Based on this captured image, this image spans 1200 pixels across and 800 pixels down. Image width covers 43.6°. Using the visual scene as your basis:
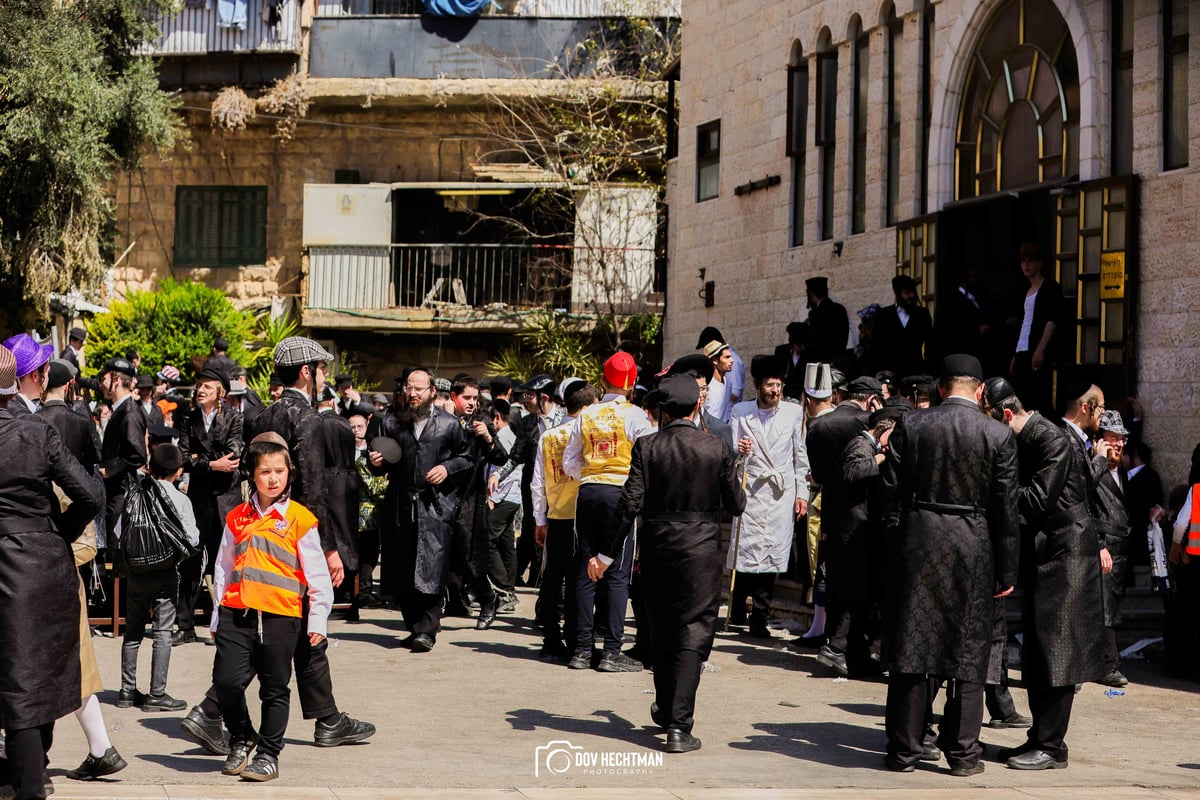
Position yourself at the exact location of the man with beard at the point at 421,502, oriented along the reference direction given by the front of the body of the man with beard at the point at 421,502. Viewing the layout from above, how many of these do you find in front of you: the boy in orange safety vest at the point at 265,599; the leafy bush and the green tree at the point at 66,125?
1

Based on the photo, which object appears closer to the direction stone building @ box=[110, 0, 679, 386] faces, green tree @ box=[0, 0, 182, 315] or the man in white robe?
the man in white robe

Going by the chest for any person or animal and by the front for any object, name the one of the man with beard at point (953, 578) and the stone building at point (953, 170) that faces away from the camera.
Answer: the man with beard

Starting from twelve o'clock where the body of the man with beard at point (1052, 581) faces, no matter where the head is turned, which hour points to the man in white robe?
The man in white robe is roughly at 2 o'clock from the man with beard.

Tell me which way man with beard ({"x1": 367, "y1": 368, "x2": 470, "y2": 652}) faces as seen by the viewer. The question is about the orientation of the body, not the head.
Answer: toward the camera

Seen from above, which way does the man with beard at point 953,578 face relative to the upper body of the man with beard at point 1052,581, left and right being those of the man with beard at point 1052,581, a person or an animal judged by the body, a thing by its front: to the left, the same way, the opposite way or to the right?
to the right

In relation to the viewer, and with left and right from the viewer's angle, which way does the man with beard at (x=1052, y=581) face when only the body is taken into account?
facing to the left of the viewer

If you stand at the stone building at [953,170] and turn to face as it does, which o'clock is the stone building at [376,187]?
the stone building at [376,187] is roughly at 3 o'clock from the stone building at [953,170].

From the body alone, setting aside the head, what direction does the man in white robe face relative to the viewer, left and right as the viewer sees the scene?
facing the viewer

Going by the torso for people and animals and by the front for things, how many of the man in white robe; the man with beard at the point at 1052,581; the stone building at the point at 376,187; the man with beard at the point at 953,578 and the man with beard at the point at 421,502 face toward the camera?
3

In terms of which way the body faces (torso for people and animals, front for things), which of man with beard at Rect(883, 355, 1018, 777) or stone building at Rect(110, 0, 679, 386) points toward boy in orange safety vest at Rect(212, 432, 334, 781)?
the stone building

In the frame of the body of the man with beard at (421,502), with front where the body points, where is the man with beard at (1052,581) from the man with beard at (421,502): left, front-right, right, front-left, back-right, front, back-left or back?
front-left

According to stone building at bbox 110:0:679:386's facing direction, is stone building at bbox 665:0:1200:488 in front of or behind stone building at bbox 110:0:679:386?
in front

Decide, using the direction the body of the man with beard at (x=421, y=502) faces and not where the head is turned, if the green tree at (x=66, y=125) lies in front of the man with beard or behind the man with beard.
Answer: behind

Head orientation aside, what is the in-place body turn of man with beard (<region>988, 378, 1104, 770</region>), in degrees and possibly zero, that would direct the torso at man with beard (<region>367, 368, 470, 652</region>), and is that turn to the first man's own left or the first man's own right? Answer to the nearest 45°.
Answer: approximately 45° to the first man's own right

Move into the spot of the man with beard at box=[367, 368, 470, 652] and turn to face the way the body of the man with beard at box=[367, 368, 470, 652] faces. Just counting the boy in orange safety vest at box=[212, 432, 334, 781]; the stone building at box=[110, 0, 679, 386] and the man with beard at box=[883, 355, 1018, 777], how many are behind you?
1
